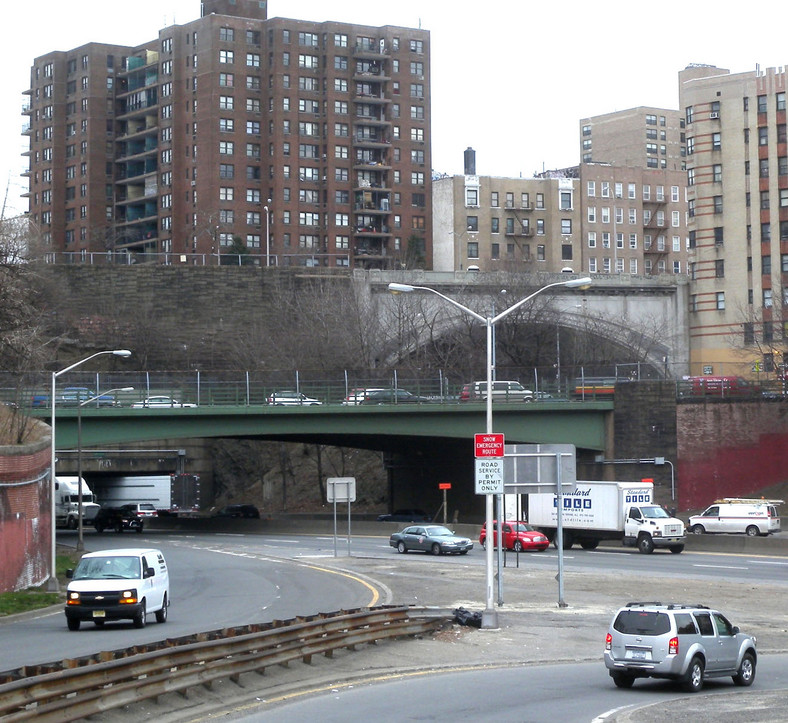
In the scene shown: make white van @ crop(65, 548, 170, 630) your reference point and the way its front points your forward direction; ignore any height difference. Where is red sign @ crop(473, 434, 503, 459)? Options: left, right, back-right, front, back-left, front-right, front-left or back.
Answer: back-left

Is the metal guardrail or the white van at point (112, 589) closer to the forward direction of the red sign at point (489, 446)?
the metal guardrail

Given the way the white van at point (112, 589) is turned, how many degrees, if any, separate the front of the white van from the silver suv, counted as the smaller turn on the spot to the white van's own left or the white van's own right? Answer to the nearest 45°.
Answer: approximately 90° to the white van's own left

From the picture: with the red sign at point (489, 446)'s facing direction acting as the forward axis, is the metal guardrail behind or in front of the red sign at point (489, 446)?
in front

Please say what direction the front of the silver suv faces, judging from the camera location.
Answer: facing away from the viewer and to the right of the viewer

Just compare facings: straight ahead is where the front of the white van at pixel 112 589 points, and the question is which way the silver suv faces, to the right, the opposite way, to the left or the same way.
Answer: the opposite way

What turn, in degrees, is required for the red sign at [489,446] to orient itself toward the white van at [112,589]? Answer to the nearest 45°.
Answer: approximately 90° to its right

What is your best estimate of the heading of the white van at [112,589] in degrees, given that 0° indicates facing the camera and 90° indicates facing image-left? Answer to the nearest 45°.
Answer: approximately 45°

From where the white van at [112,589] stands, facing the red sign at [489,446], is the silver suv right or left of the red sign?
right

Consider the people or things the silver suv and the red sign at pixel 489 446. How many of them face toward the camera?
1

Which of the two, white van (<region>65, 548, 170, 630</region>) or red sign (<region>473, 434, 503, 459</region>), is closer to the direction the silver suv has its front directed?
the red sign
